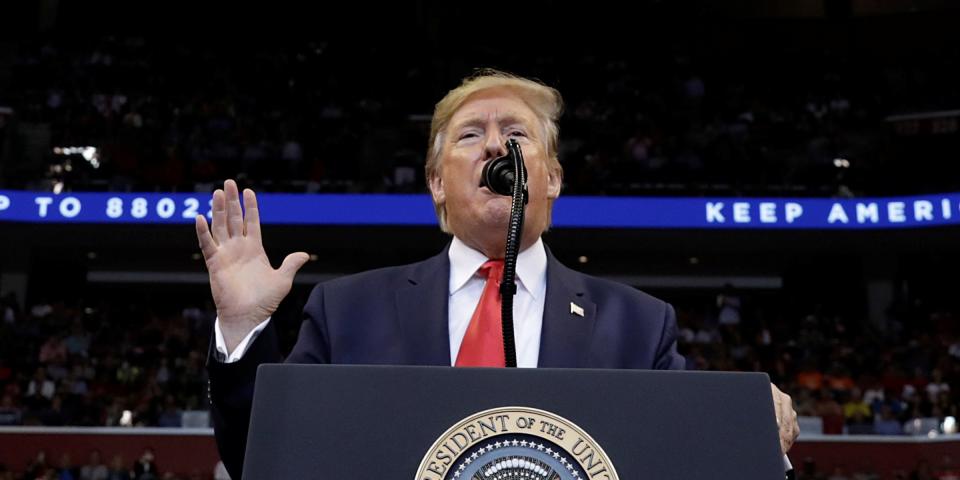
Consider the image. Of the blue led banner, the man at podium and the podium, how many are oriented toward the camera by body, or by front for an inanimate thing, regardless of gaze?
3

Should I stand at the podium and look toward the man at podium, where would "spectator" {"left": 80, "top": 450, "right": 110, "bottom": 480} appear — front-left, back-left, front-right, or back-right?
front-left

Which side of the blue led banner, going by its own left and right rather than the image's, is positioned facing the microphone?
front

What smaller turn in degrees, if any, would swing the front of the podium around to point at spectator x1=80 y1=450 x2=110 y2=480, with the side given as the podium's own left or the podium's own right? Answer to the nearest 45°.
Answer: approximately 135° to the podium's own right

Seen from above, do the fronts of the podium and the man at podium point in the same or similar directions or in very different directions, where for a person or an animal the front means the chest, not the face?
same or similar directions

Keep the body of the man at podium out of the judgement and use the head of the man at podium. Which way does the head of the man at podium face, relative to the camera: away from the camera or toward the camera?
toward the camera

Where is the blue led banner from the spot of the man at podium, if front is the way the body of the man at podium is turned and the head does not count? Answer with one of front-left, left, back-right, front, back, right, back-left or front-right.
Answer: back

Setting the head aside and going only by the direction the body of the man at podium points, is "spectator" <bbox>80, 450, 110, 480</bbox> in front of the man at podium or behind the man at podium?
behind

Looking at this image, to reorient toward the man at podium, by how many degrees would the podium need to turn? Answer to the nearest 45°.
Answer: approximately 180°

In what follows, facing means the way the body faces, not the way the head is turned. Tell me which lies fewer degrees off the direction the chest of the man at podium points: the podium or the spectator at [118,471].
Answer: the podium

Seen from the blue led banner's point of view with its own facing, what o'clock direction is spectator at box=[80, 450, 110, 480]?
The spectator is roughly at 2 o'clock from the blue led banner.

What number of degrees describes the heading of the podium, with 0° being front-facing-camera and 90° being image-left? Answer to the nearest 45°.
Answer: approximately 0°

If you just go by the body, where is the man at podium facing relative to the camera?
toward the camera
